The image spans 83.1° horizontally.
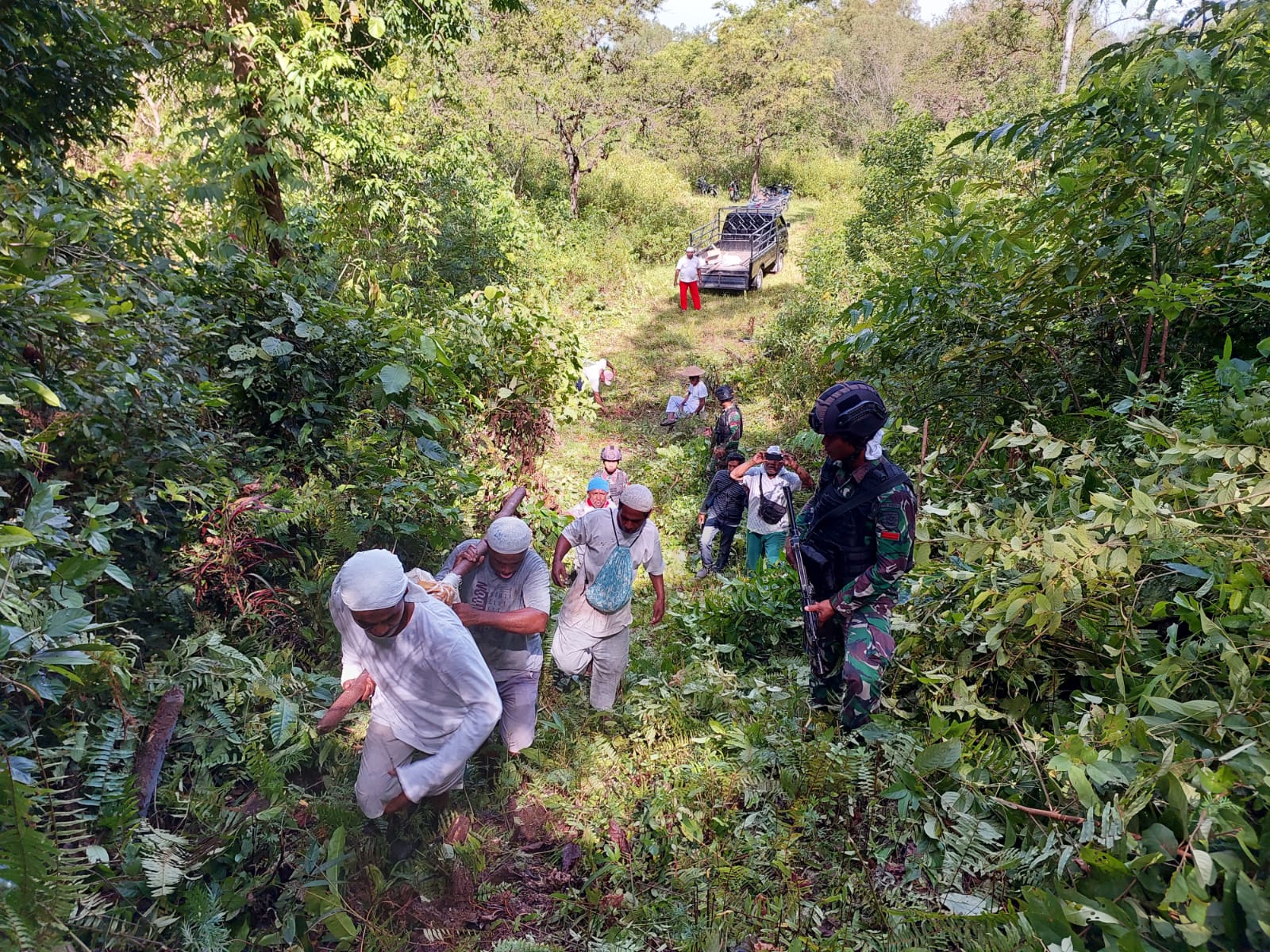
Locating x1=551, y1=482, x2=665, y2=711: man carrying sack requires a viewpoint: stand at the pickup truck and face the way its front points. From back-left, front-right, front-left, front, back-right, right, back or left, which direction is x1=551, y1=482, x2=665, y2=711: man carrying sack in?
back-right

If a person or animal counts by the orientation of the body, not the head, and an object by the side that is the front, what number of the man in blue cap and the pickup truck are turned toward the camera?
1

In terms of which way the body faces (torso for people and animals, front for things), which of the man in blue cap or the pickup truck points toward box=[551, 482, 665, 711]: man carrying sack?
the man in blue cap

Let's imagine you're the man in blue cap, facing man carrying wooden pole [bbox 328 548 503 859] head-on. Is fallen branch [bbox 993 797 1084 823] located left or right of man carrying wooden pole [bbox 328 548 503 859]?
left

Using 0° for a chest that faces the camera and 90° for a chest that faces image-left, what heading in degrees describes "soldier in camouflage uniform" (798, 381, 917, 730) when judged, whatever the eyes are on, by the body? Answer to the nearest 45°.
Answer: approximately 45°

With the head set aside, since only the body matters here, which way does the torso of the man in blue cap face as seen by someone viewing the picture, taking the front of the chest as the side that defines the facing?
toward the camera

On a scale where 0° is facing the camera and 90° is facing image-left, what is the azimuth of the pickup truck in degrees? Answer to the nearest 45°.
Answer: approximately 225°

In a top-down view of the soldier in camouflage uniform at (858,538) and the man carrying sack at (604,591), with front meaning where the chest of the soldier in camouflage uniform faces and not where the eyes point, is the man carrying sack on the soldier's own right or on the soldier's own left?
on the soldier's own right

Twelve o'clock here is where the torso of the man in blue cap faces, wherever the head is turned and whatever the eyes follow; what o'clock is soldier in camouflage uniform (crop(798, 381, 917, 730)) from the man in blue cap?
The soldier in camouflage uniform is roughly at 11 o'clock from the man in blue cap.

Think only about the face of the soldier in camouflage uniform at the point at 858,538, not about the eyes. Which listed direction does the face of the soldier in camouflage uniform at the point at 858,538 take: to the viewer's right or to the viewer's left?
to the viewer's left
